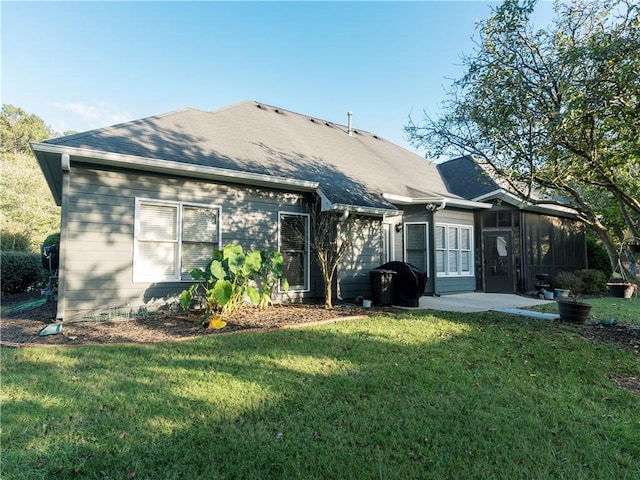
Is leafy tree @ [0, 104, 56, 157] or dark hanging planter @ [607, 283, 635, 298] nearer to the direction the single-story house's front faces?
the leafy tree

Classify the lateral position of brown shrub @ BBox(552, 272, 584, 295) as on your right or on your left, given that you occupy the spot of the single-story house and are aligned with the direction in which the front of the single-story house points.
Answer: on your right

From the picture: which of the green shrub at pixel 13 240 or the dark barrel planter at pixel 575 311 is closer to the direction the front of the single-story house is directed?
the green shrub

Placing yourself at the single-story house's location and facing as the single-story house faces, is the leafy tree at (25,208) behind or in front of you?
in front

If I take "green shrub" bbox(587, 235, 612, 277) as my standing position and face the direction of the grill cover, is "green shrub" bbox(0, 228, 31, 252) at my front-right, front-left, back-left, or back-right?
front-right

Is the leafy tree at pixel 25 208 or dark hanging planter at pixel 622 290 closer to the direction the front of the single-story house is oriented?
the leafy tree

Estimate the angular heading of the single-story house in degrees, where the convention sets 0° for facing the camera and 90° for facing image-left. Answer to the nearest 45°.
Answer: approximately 135°

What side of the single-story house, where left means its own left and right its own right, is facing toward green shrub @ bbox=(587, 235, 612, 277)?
right

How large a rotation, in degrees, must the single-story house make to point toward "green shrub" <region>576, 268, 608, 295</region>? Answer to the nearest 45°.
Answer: approximately 135° to its right

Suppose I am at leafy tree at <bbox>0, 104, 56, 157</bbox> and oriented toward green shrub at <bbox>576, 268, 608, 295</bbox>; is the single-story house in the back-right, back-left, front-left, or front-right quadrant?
front-right
